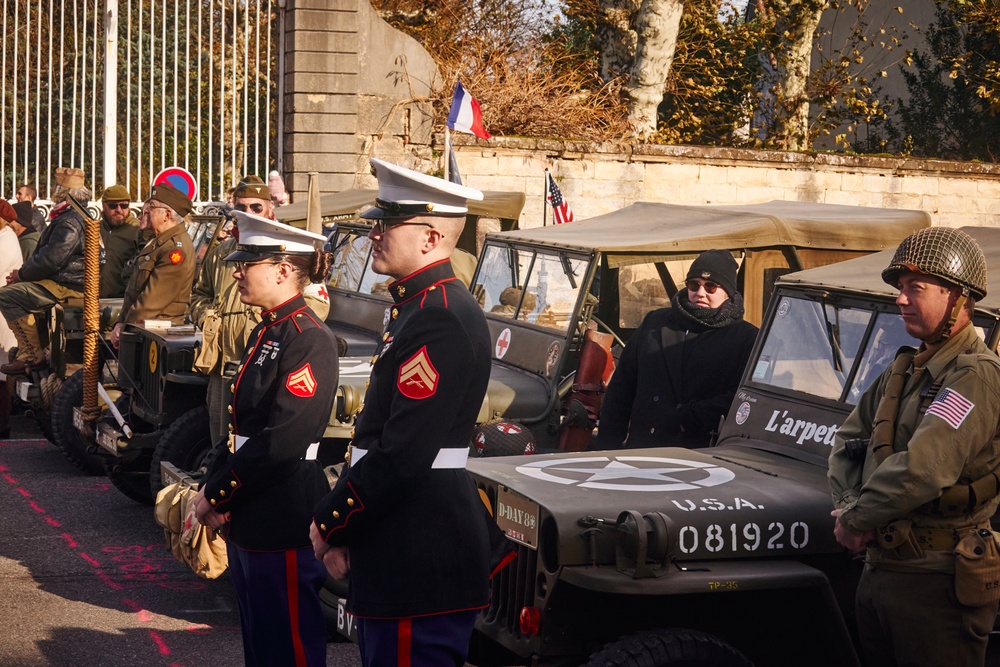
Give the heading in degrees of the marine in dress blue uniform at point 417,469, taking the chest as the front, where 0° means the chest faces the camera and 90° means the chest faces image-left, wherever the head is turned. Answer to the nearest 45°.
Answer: approximately 90°

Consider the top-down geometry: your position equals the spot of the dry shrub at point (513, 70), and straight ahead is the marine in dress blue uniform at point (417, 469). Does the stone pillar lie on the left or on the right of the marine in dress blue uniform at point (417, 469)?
right

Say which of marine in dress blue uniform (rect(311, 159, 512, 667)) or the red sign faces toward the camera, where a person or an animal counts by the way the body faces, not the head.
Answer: the red sign

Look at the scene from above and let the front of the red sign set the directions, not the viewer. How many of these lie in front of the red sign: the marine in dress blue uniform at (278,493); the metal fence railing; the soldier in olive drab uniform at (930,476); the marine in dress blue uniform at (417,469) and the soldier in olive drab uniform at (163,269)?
4

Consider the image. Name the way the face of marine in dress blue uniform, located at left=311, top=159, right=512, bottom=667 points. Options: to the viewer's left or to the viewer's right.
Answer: to the viewer's left

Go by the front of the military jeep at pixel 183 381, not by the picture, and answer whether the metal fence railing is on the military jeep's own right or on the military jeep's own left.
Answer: on the military jeep's own right

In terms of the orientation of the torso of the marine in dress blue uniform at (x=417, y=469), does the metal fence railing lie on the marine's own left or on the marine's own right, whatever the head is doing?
on the marine's own right

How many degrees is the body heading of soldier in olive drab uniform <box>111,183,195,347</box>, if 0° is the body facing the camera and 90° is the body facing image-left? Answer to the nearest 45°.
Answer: approximately 90°

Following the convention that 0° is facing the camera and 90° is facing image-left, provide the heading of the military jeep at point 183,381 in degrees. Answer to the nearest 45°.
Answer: approximately 45°

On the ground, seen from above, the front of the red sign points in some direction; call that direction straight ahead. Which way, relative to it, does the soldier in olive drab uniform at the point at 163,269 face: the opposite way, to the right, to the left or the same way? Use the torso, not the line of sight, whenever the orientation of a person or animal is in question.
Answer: to the right

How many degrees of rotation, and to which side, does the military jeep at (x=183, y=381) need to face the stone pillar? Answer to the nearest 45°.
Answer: approximately 135° to its right

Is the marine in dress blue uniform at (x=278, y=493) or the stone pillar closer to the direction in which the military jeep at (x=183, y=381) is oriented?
the marine in dress blue uniform

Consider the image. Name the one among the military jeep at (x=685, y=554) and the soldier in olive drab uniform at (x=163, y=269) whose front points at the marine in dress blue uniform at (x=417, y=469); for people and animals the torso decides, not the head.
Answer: the military jeep

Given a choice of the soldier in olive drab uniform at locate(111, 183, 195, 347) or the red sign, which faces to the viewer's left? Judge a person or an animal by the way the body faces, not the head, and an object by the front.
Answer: the soldier in olive drab uniform

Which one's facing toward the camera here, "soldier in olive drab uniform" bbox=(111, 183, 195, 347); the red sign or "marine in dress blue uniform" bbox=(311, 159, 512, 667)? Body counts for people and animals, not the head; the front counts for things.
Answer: the red sign

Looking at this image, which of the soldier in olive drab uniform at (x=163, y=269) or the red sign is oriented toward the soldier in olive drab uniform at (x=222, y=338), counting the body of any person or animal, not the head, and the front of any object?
the red sign

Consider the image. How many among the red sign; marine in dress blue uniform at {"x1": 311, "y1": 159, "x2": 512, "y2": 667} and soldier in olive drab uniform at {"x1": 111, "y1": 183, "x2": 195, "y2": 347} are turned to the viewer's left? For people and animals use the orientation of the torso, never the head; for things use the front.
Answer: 2

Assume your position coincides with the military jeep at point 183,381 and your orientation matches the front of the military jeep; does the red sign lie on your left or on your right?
on your right

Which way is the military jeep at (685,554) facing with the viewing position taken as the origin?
facing the viewer and to the left of the viewer

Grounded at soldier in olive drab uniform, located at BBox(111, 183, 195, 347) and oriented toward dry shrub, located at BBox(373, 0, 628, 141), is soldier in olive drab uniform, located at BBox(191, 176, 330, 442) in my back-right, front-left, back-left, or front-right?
back-right

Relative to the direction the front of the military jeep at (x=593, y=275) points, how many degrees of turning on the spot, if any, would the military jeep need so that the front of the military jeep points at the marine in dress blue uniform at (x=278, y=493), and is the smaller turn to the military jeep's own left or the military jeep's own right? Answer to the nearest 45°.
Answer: approximately 45° to the military jeep's own left

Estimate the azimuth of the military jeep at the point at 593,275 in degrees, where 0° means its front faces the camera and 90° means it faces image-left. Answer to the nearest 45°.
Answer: approximately 45°

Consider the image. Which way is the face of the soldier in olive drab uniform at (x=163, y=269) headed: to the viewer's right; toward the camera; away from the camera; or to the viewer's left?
to the viewer's left
